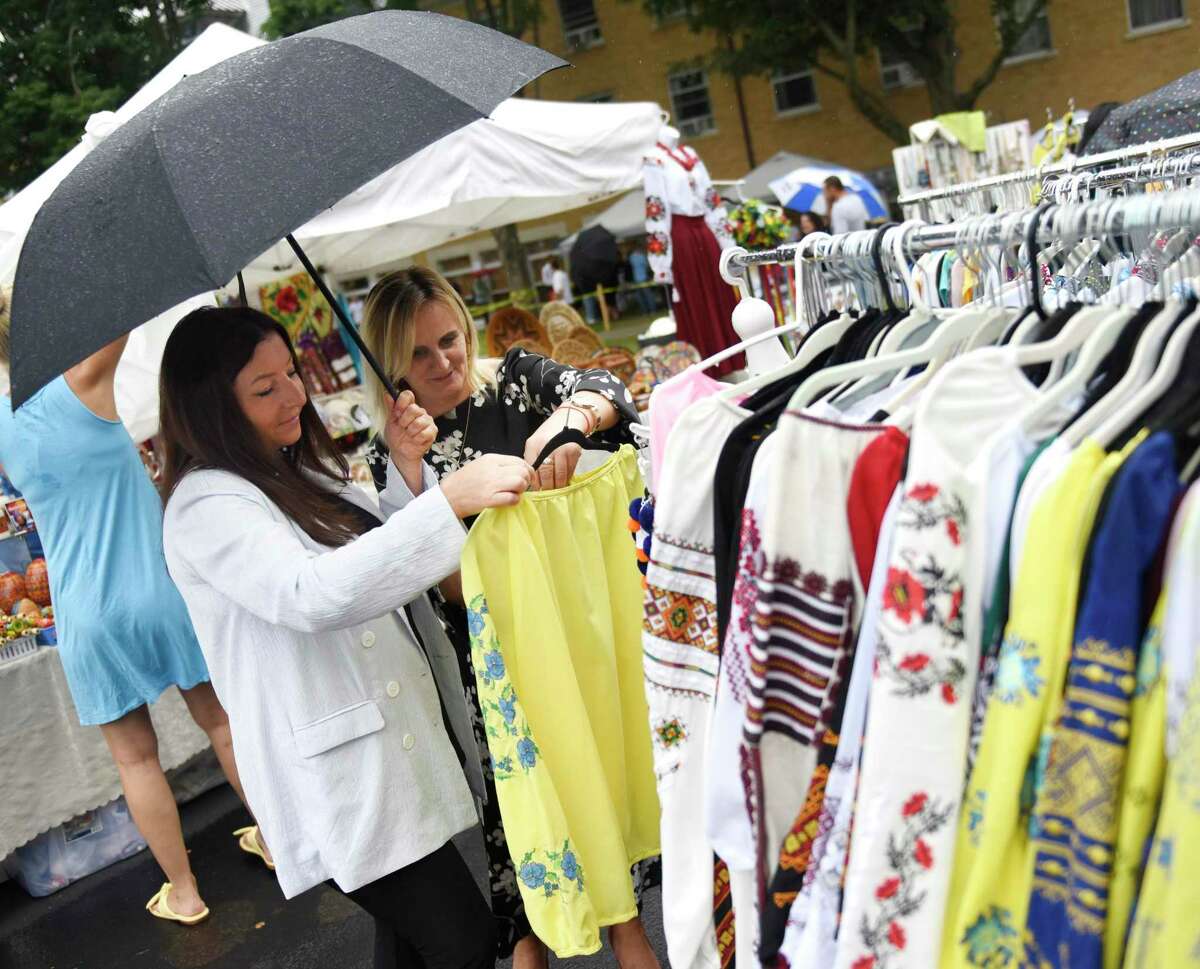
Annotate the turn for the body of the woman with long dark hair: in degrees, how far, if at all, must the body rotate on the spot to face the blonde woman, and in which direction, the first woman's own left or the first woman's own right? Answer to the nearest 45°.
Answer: approximately 90° to the first woman's own left

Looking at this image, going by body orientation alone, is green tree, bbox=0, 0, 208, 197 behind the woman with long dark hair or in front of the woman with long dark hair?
behind

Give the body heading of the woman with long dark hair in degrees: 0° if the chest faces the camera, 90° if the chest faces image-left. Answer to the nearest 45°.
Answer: approximately 315°

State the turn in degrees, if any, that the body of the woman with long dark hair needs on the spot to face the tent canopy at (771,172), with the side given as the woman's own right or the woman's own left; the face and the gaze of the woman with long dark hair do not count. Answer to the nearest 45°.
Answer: approximately 90° to the woman's own left

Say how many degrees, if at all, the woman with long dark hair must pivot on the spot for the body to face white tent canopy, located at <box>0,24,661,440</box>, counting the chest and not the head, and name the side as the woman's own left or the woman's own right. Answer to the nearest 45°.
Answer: approximately 135° to the woman's own left

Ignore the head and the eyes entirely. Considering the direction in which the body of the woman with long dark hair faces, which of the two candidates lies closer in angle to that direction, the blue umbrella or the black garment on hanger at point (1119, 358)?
the black garment on hanger

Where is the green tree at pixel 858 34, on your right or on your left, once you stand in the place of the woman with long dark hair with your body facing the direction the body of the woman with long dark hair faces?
on your left

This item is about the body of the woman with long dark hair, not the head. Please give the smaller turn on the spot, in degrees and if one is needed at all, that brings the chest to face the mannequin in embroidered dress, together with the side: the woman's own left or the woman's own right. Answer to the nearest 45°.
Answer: approximately 90° to the woman's own left

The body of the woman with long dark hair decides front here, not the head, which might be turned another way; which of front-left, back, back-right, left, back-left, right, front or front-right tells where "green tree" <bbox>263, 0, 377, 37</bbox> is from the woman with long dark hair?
back-left

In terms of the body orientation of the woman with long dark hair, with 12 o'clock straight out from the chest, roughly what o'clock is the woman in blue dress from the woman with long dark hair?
The woman in blue dress is roughly at 7 o'clock from the woman with long dark hair.
